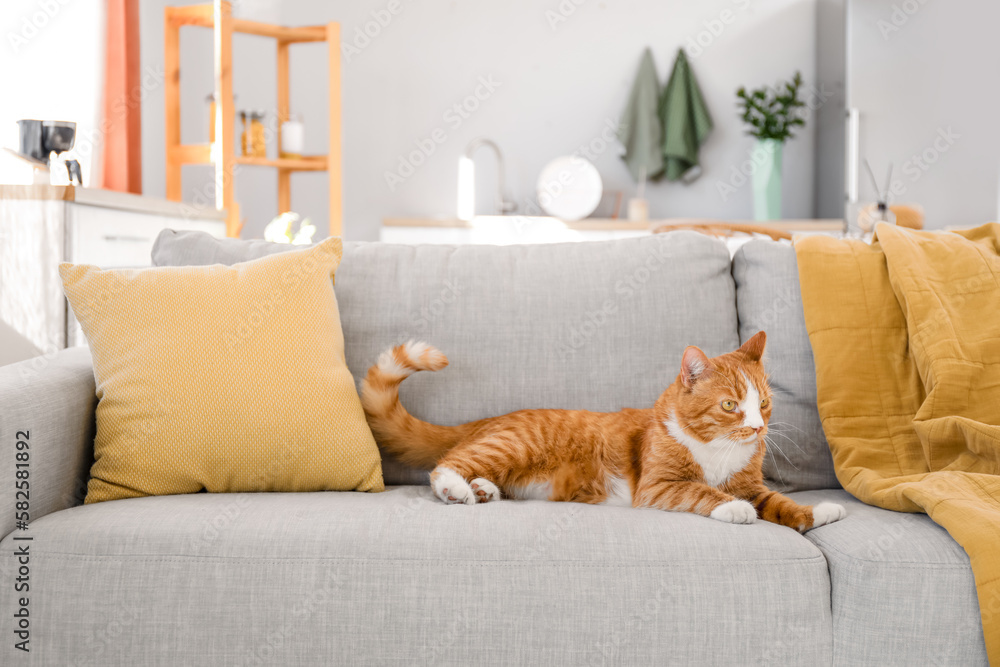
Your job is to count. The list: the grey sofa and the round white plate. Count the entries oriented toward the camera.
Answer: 2

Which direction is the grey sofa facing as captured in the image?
toward the camera

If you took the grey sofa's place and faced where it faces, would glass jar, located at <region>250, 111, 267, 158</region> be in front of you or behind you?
behind

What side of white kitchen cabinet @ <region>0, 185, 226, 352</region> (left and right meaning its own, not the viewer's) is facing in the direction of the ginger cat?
front

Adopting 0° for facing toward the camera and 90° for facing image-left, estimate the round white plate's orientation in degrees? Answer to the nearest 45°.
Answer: approximately 0°
